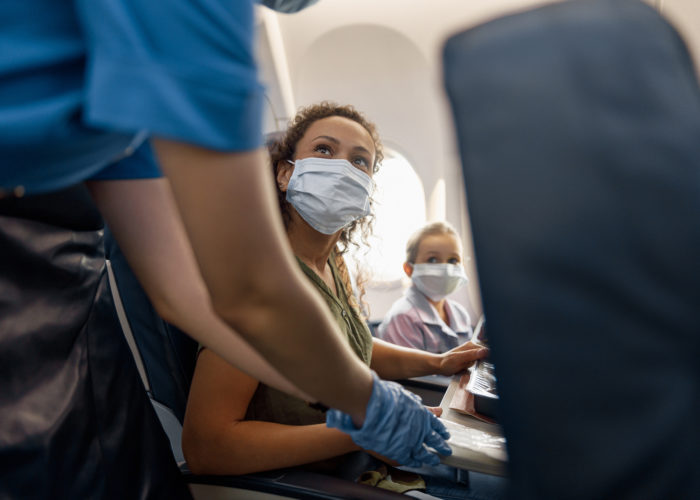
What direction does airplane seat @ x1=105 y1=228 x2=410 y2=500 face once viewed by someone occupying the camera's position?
facing to the right of the viewer

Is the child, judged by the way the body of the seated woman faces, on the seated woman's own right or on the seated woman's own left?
on the seated woman's own left

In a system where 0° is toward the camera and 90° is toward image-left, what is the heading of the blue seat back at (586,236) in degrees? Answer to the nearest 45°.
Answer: approximately 315°

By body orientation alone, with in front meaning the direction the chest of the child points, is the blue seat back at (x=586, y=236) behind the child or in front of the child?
in front

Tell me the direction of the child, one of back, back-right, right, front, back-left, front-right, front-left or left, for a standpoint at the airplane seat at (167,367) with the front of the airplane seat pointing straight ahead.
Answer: front-left

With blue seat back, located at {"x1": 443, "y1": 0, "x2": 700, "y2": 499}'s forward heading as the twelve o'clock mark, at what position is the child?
The child is roughly at 7 o'clock from the blue seat back.

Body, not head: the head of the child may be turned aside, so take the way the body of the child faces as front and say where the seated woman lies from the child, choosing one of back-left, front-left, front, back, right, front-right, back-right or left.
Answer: front-right

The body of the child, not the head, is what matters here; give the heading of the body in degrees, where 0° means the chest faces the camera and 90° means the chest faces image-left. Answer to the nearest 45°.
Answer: approximately 315°

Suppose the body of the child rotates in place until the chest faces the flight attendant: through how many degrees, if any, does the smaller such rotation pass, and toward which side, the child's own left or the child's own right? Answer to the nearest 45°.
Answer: approximately 45° to the child's own right
